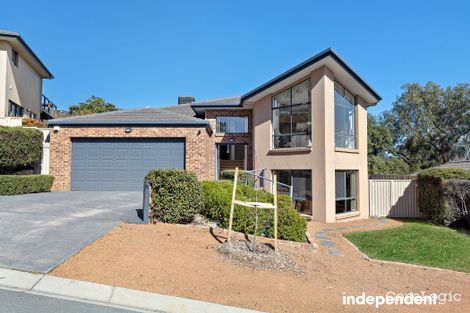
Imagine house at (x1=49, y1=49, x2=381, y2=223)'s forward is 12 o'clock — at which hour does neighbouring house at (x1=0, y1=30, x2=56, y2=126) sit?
The neighbouring house is roughly at 4 o'clock from the house.

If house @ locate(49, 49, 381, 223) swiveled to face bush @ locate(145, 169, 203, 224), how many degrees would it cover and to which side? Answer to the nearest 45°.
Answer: approximately 45° to its right

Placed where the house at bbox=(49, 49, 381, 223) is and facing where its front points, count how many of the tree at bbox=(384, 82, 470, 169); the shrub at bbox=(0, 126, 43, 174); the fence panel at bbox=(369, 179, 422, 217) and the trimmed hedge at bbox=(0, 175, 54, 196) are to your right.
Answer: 2

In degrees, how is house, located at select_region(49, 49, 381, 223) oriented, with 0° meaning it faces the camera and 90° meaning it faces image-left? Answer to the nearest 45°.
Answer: approximately 0°

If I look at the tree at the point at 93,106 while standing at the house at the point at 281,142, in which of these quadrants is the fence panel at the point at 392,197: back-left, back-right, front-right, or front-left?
back-right

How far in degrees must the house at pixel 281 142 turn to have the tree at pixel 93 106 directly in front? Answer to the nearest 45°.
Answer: approximately 135° to its right

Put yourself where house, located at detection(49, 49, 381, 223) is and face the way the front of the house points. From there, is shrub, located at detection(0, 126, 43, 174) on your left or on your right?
on your right

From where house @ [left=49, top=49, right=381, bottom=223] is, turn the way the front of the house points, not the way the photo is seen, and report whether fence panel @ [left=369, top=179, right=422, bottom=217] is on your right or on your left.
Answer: on your left

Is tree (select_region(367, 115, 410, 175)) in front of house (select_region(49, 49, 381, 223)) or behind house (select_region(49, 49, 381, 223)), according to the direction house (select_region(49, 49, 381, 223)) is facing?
behind

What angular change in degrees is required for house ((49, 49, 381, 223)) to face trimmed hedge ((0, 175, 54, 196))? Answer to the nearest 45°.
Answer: approximately 90° to its right

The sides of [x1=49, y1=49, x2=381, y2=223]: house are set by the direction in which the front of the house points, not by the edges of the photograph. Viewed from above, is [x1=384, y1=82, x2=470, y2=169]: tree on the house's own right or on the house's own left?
on the house's own left

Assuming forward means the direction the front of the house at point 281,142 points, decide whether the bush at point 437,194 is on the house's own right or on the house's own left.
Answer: on the house's own left
